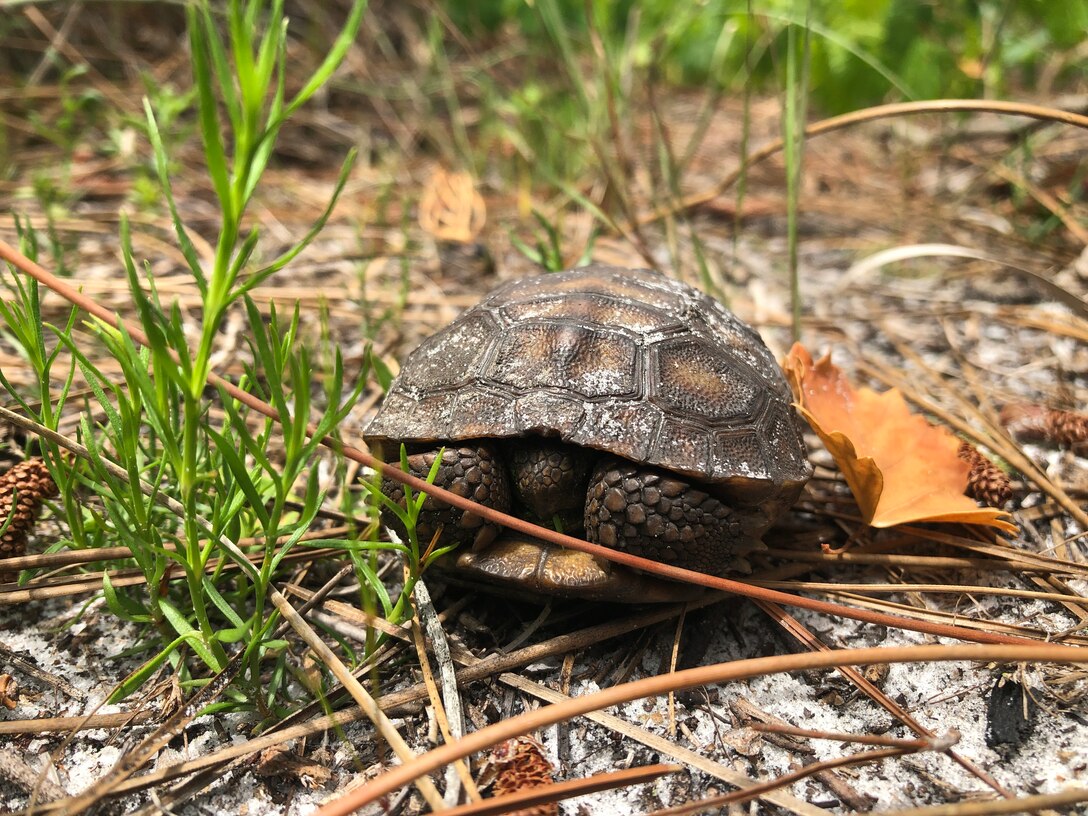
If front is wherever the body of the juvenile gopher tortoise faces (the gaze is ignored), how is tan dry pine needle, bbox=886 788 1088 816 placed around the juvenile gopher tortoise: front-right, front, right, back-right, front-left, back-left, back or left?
front-left

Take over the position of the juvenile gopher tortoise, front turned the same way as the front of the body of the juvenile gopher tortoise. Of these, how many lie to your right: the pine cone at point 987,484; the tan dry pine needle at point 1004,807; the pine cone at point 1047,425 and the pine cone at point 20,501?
1

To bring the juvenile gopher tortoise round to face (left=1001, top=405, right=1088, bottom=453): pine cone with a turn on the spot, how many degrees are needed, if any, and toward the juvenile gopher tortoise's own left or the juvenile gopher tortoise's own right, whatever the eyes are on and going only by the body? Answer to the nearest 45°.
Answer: approximately 135° to the juvenile gopher tortoise's own left

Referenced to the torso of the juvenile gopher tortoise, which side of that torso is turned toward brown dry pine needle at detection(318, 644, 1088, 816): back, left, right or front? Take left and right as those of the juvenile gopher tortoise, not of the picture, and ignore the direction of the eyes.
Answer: front

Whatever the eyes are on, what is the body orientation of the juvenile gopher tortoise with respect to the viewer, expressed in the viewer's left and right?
facing the viewer

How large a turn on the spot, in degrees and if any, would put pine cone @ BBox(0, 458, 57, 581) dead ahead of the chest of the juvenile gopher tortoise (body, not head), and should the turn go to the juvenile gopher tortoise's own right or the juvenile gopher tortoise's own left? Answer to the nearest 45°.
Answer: approximately 90° to the juvenile gopher tortoise's own right
